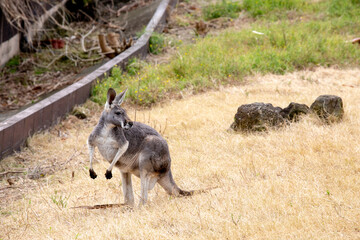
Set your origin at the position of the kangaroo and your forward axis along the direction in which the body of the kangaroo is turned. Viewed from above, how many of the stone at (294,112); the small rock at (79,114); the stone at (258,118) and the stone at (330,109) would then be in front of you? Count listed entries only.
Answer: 0

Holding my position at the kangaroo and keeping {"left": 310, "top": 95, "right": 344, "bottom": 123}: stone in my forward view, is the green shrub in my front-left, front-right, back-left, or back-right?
front-left

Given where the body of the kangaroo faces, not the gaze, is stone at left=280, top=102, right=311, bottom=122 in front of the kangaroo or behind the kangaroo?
behind

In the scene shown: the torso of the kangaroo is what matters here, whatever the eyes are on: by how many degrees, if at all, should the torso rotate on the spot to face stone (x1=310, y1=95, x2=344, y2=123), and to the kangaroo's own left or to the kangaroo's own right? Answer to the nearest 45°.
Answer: approximately 180°

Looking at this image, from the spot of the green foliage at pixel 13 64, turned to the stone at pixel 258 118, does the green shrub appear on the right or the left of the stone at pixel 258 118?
left

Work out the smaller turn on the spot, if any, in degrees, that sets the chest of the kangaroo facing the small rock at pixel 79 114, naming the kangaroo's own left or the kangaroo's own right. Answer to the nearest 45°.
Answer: approximately 135° to the kangaroo's own right

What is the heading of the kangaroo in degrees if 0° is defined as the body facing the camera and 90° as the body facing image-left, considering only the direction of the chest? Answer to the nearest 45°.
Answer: approximately 45°

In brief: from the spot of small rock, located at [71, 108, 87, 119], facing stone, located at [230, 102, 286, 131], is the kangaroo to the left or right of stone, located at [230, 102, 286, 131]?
right

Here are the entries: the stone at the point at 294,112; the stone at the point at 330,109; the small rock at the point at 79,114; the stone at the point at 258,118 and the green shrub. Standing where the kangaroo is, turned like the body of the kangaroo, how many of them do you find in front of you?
0

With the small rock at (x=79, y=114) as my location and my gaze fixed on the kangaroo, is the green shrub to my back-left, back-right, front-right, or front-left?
back-left

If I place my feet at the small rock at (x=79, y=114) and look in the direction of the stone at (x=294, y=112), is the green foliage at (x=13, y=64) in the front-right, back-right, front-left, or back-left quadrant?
back-left

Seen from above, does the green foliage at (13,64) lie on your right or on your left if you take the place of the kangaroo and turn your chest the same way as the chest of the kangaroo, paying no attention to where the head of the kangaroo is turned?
on your right

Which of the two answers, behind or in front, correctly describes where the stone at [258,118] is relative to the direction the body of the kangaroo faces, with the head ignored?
behind

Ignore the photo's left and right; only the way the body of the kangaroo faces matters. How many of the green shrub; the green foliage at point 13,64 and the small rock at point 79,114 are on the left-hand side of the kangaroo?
0
